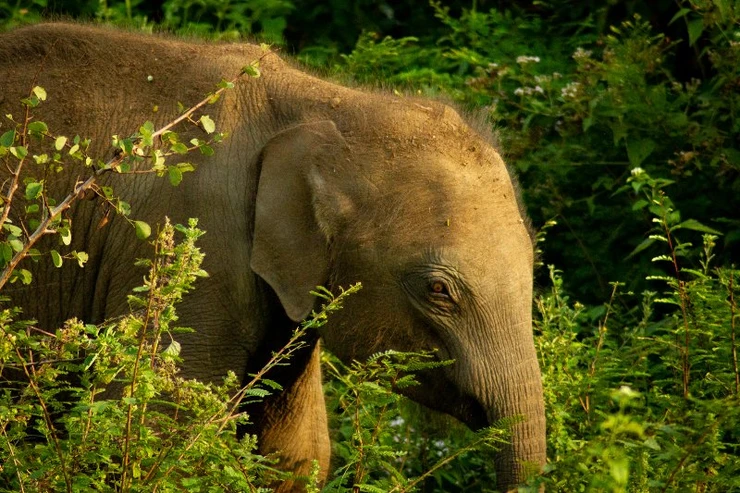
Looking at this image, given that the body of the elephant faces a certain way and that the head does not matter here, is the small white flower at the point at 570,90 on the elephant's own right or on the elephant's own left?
on the elephant's own left

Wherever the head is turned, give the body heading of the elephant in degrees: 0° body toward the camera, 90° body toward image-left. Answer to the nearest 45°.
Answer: approximately 270°

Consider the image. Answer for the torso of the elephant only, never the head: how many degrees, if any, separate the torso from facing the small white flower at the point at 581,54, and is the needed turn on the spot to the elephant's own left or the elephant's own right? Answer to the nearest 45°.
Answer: approximately 45° to the elephant's own left

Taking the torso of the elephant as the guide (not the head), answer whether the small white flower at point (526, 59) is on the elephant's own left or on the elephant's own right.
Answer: on the elephant's own left

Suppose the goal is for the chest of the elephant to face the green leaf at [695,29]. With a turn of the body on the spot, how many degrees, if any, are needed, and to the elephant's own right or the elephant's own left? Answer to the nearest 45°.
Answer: approximately 45° to the elephant's own left

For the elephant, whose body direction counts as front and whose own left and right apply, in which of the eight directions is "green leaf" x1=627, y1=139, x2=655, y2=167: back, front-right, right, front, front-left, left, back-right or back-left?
front-left
